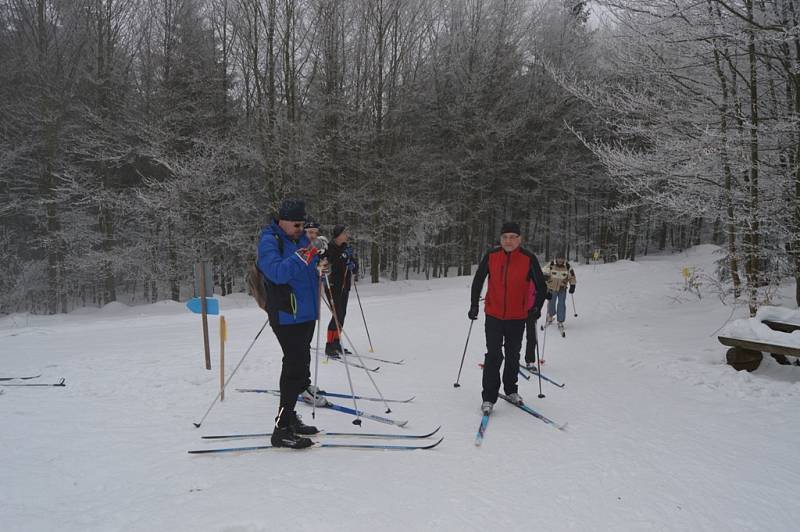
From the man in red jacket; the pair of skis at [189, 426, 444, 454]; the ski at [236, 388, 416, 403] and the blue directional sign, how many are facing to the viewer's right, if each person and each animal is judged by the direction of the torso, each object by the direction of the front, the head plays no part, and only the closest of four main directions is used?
2

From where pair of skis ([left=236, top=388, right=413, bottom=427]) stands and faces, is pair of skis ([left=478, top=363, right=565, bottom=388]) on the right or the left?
on its left

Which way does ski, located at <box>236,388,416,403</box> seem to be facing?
to the viewer's right

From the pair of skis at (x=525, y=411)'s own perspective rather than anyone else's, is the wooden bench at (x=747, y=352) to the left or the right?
on its left

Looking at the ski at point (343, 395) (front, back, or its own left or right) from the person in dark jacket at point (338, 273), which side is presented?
left

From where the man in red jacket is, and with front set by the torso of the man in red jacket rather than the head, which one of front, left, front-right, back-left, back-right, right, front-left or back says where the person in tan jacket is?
back

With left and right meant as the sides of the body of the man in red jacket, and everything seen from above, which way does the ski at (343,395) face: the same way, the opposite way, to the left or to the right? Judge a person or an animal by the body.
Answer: to the left

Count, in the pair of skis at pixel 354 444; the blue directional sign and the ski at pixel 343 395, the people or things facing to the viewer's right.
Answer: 2

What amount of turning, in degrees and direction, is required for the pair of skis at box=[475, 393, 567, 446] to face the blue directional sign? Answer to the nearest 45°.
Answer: approximately 135° to its right

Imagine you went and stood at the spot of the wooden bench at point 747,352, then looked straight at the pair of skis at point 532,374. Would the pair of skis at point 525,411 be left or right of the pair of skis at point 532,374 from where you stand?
left

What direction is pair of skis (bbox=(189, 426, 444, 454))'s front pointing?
to the viewer's right
